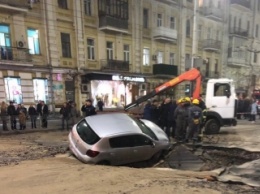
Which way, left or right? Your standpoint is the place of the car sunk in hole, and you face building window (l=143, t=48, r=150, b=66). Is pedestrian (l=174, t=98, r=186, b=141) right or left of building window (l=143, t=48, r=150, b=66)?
right

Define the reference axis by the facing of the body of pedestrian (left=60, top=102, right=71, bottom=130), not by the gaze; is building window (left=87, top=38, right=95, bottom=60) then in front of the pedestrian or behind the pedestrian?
behind

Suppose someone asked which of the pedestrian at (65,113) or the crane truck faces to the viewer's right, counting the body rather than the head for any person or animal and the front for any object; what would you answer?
the crane truck

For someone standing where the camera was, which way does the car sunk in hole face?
facing away from the viewer and to the right of the viewer

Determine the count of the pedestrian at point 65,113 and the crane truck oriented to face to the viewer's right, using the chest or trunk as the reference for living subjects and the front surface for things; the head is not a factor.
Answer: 1

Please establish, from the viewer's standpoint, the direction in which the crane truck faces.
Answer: facing to the right of the viewer

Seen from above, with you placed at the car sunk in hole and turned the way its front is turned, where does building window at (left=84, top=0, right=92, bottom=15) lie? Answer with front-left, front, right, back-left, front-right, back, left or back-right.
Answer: front-left

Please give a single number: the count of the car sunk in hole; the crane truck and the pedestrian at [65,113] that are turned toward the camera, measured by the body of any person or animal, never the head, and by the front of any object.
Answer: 1

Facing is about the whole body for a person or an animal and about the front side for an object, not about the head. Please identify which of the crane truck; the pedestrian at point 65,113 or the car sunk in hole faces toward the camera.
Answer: the pedestrian

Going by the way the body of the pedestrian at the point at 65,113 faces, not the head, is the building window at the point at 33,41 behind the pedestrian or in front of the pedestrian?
behind

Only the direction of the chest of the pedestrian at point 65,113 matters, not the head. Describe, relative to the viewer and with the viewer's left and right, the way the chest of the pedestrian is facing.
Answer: facing the viewer

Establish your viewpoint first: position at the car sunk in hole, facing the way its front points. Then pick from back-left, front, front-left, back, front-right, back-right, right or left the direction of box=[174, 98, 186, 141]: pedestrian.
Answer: front

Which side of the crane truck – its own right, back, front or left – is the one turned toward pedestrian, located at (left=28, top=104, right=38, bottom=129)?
back
